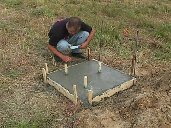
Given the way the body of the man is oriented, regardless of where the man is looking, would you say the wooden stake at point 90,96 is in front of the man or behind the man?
in front

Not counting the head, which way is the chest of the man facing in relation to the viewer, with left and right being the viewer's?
facing the viewer and to the right of the viewer

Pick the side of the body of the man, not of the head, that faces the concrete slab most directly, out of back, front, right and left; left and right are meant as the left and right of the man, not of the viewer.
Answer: front
